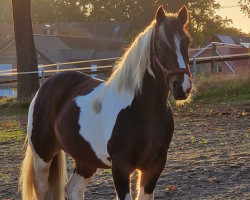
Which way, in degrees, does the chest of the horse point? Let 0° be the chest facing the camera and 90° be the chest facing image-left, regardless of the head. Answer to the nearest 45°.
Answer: approximately 315°
